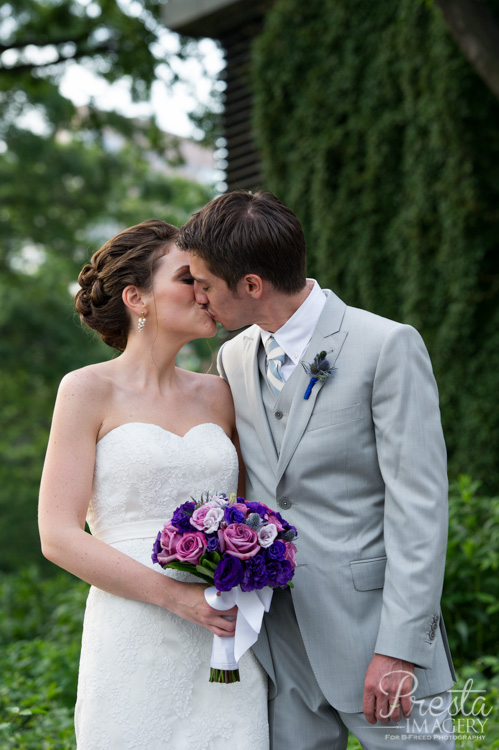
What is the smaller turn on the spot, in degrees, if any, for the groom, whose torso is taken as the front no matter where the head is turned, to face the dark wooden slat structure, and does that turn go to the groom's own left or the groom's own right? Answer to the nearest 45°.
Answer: approximately 135° to the groom's own right

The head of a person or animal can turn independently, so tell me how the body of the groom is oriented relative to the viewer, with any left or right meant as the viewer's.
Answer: facing the viewer and to the left of the viewer

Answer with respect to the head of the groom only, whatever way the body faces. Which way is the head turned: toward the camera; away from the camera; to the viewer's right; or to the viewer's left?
to the viewer's left

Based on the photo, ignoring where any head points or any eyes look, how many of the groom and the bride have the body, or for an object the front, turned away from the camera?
0

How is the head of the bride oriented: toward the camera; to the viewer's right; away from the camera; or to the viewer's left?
to the viewer's right

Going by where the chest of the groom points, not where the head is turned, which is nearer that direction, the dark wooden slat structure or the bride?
the bride

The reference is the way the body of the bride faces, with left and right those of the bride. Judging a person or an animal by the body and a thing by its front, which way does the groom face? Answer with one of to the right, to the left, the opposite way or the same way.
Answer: to the right

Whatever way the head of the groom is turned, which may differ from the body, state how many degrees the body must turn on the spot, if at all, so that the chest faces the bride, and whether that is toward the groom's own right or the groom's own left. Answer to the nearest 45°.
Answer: approximately 45° to the groom's own right

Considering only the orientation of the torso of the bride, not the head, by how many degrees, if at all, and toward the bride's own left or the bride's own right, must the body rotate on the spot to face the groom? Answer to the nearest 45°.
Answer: approximately 45° to the bride's own left

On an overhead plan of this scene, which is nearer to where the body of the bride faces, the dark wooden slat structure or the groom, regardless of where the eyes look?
the groom

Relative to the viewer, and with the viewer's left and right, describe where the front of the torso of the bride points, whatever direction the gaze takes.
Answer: facing the viewer and to the right of the viewer
